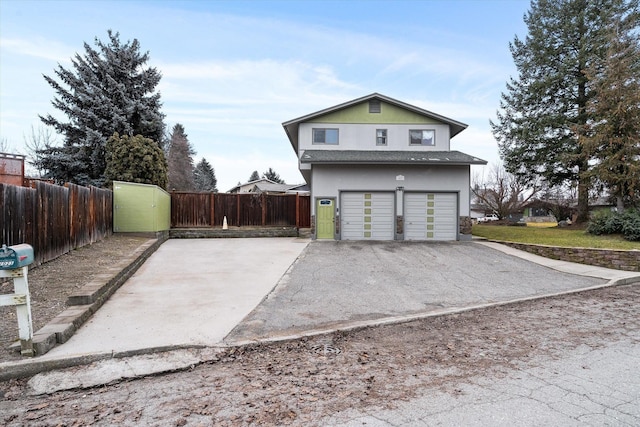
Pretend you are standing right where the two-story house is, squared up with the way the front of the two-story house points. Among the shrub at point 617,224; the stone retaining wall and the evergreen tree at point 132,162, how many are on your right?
1

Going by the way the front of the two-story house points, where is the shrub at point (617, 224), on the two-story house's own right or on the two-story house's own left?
on the two-story house's own left

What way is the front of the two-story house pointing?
toward the camera

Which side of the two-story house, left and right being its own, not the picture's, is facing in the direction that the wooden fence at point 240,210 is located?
right

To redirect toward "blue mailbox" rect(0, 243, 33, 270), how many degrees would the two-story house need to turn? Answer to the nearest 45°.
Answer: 0° — it already faces it

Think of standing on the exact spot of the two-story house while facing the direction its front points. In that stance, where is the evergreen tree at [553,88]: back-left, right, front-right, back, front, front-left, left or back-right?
back-left

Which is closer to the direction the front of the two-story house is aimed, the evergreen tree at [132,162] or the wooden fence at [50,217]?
the wooden fence

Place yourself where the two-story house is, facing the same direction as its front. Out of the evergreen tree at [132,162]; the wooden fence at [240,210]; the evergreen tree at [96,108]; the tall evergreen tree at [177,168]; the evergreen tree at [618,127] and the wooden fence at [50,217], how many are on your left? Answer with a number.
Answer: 1

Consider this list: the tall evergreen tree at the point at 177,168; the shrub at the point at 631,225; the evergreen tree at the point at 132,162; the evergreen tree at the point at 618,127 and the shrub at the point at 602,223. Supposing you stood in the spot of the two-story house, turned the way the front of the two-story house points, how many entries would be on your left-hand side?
3

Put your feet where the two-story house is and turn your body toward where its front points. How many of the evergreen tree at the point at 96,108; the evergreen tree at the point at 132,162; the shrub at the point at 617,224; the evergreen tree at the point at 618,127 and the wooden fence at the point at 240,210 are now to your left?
2

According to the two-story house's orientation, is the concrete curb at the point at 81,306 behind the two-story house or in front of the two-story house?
in front

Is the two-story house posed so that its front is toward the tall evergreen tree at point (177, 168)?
no

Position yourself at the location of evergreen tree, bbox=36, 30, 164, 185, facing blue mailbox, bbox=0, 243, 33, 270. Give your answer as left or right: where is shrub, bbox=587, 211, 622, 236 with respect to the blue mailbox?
left

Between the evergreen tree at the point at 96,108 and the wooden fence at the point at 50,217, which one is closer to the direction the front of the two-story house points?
the wooden fence

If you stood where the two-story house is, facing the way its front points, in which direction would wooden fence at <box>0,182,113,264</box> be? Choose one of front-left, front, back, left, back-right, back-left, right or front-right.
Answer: front-right

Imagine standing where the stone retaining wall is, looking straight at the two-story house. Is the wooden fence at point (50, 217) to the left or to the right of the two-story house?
left

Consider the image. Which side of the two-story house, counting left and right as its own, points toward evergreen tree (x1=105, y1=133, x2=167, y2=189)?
right

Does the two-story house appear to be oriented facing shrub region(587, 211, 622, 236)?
no

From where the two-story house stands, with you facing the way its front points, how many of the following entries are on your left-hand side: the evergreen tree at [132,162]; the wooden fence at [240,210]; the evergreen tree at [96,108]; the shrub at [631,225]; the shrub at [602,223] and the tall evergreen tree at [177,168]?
2
